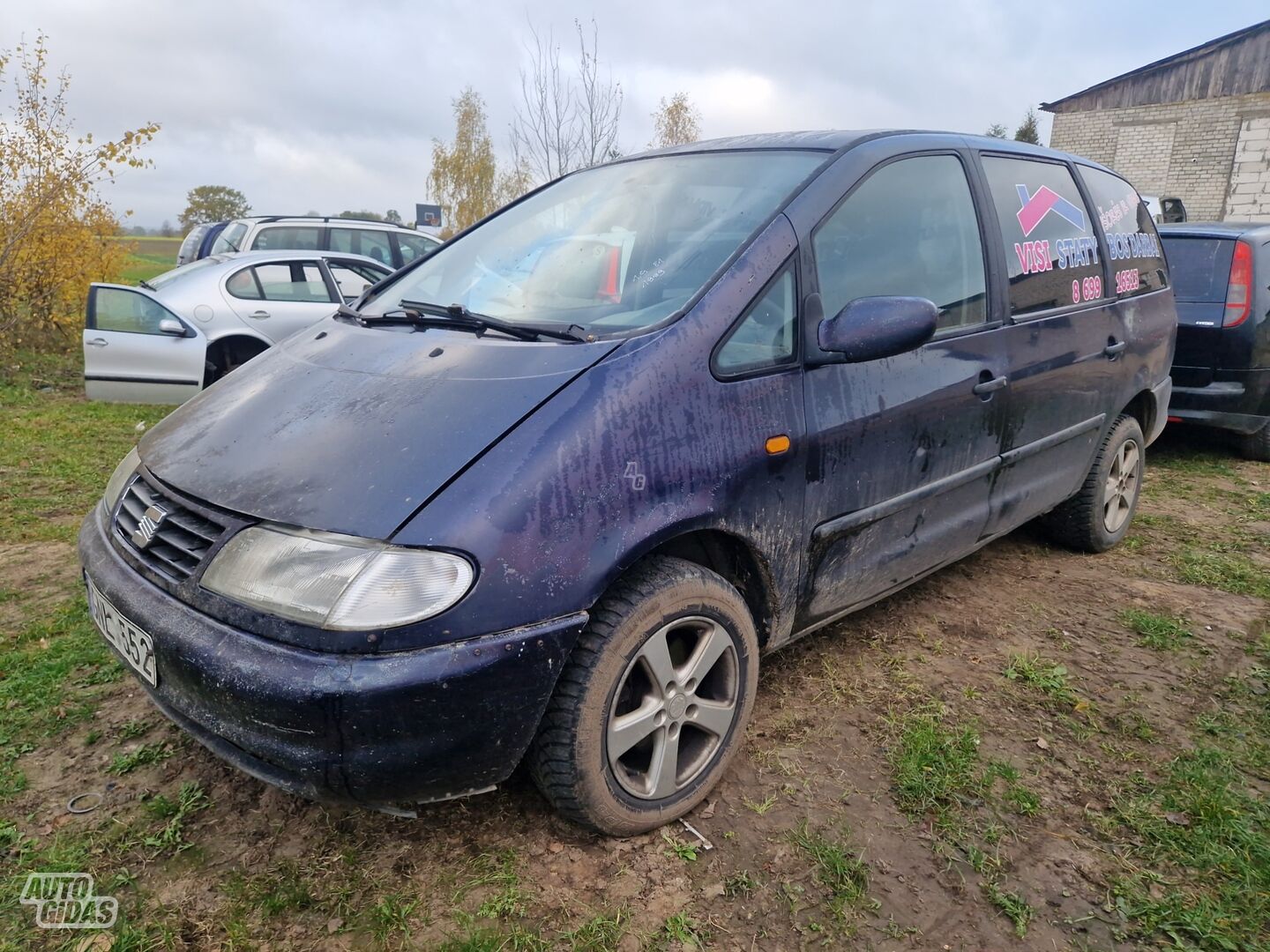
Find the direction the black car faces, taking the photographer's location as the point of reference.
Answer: facing away from the viewer and to the right of the viewer

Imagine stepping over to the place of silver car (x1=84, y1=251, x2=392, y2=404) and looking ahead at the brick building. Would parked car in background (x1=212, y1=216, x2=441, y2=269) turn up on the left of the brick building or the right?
left

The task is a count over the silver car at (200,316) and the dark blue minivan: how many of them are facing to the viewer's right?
1

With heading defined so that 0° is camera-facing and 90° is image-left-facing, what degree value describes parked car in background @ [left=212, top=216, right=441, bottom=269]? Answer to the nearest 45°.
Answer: approximately 225°

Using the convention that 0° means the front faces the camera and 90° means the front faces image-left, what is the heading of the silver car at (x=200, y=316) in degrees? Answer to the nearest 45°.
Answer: approximately 270°

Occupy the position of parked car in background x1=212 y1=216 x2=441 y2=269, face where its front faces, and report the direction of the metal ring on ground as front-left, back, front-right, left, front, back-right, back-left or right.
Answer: back-right

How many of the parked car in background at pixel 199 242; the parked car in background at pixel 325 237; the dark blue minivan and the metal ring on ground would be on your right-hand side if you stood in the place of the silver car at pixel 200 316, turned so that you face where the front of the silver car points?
2

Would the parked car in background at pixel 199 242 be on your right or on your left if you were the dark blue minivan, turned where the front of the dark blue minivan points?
on your right

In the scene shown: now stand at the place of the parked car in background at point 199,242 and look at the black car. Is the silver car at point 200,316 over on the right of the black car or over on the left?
right

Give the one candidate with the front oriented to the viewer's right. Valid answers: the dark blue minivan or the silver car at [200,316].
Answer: the silver car

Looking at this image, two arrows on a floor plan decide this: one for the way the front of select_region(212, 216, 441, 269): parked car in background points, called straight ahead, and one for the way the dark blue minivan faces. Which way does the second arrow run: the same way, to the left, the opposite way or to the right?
the opposite way
